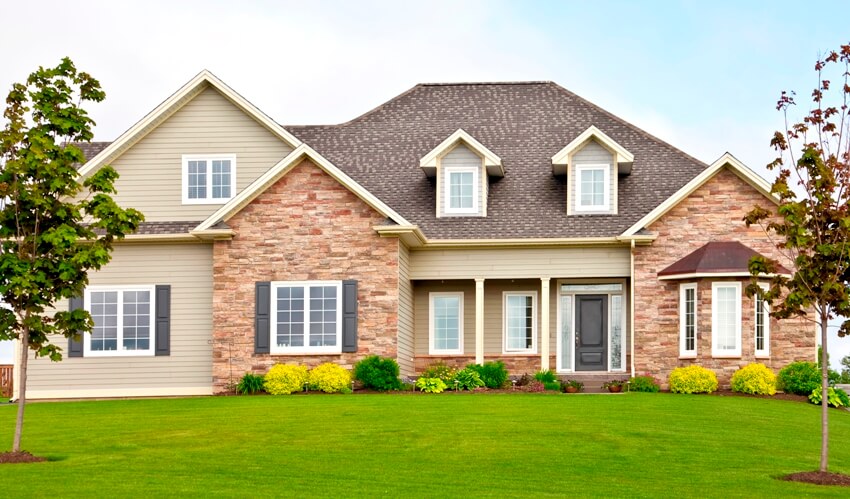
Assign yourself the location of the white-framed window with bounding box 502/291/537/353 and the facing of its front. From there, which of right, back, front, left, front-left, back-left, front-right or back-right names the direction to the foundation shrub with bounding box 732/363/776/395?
front-left

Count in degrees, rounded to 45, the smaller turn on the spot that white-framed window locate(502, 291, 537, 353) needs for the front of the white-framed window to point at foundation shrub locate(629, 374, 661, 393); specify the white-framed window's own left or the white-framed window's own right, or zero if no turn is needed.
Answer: approximately 45° to the white-framed window's own left

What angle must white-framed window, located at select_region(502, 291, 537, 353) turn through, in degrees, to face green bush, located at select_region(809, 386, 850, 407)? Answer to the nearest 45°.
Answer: approximately 45° to its left

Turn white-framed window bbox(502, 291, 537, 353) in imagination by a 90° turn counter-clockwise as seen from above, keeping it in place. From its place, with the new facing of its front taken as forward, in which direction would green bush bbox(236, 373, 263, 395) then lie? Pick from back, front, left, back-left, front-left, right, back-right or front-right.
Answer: back-right

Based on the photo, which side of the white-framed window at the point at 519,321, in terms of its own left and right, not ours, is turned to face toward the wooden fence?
right

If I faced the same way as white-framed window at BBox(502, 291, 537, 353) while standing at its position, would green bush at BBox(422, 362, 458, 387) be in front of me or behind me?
in front

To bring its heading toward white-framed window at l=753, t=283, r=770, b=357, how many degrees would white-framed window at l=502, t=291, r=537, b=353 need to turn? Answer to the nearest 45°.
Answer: approximately 45° to its left

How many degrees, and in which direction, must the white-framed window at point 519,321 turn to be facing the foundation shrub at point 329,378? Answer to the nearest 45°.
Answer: approximately 45° to its right

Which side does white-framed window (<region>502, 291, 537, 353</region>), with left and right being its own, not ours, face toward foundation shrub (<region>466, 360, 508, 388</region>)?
front

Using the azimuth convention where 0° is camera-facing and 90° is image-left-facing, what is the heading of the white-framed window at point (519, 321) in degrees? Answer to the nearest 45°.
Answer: approximately 0°
